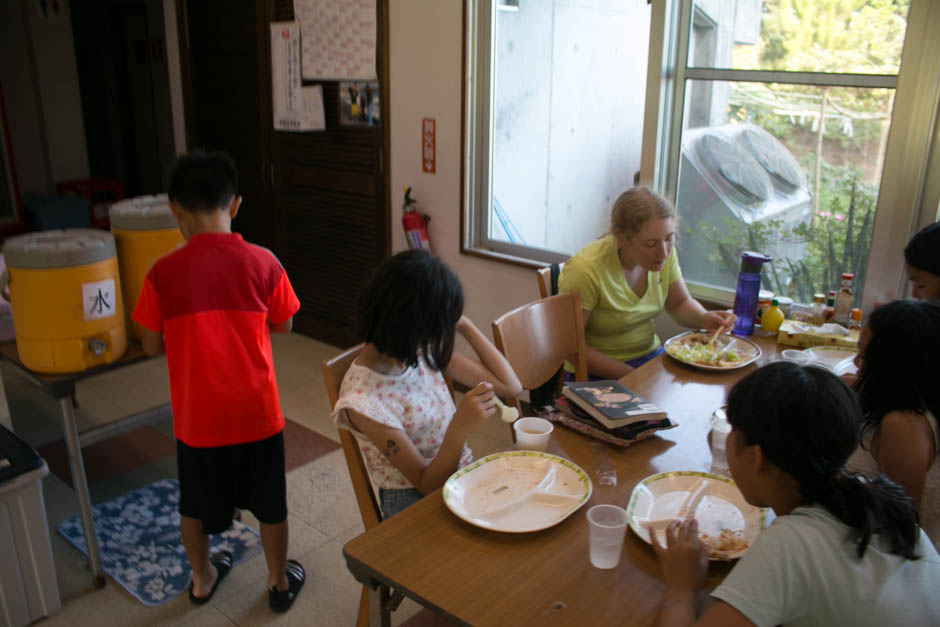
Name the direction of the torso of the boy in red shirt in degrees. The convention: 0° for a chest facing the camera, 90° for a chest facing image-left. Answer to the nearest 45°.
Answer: approximately 180°

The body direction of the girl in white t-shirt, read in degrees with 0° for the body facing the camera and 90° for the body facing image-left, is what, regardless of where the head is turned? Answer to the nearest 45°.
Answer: approximately 135°

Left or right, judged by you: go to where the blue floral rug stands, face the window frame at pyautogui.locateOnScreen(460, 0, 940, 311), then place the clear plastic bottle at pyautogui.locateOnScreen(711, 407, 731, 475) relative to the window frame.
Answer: right

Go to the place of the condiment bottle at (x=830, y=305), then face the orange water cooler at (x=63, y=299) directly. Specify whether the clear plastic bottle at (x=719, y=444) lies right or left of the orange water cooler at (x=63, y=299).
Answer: left

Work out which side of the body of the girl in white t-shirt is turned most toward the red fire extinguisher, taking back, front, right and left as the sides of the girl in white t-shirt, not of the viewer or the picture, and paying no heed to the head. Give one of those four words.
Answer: front

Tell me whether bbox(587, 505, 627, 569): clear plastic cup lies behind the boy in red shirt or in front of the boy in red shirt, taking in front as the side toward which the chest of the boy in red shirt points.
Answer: behind

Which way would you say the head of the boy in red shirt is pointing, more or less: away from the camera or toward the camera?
away from the camera

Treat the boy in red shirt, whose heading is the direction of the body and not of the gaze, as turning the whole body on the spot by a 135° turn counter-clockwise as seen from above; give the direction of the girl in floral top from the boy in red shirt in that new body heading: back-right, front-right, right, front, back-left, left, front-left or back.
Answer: left

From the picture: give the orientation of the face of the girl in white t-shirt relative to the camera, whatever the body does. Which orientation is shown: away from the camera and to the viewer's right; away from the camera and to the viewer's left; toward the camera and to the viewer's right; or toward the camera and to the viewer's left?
away from the camera and to the viewer's left

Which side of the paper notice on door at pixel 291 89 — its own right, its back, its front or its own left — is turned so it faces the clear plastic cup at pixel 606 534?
front

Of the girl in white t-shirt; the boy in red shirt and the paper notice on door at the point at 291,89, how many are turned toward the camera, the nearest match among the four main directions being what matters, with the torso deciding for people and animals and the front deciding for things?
1

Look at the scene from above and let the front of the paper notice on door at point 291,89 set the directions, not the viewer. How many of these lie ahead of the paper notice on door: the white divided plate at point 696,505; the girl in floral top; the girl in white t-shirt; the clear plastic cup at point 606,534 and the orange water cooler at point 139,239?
5

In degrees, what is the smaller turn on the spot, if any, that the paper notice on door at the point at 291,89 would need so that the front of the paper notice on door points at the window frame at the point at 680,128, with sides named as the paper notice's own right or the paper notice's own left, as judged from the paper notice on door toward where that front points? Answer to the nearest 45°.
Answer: approximately 45° to the paper notice's own left

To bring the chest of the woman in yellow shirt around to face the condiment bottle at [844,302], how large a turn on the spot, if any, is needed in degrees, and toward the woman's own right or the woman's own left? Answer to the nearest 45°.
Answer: approximately 45° to the woman's own left

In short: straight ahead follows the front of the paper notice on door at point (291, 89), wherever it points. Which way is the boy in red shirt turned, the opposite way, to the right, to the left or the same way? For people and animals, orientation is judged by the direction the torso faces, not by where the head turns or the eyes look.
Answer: the opposite way
